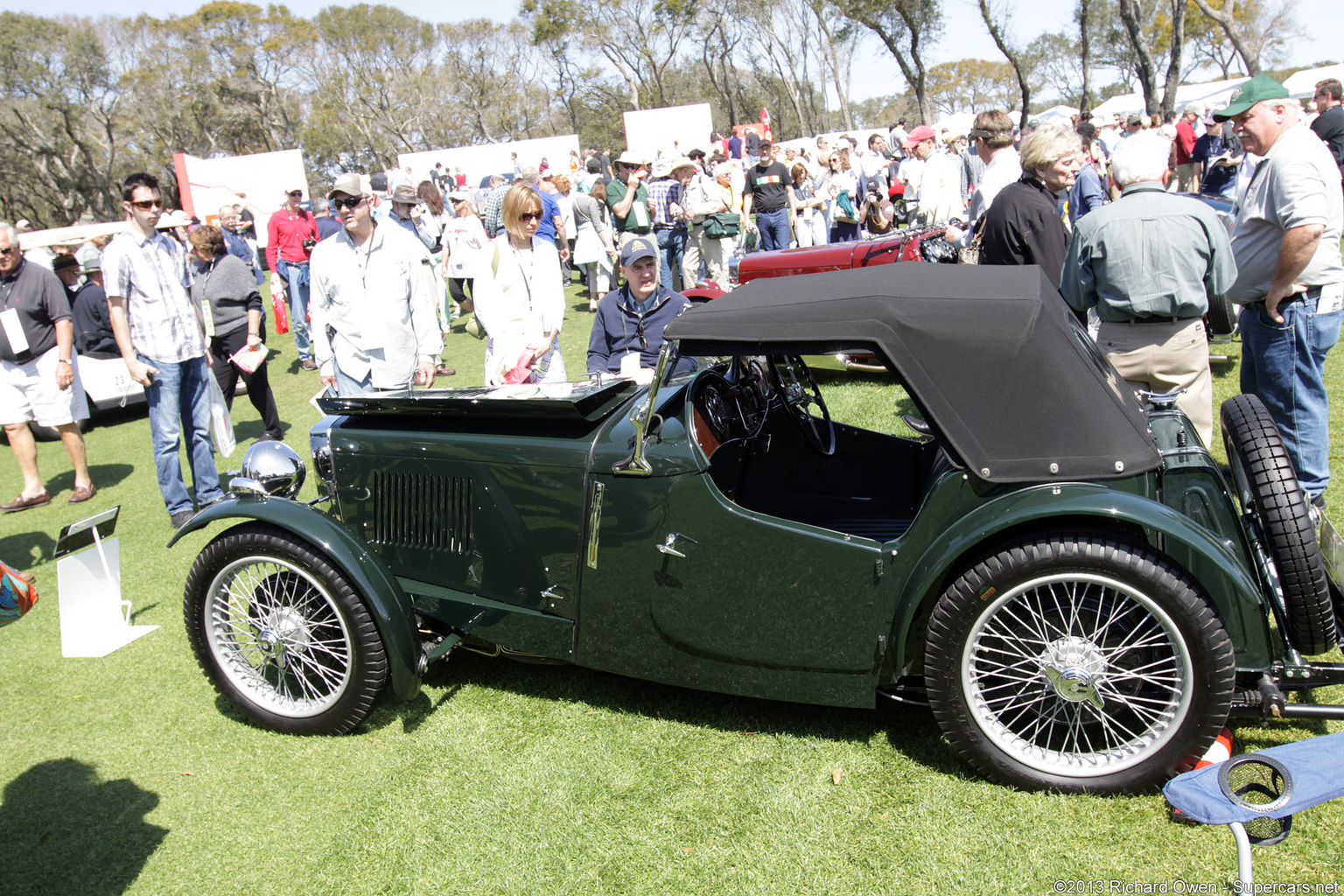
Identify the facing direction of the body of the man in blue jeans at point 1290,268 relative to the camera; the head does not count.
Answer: to the viewer's left

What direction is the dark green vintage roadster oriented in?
to the viewer's left

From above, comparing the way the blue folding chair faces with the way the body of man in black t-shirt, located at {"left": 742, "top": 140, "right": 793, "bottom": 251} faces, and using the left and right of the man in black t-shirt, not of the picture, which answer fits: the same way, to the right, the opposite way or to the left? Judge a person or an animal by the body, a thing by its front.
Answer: to the right

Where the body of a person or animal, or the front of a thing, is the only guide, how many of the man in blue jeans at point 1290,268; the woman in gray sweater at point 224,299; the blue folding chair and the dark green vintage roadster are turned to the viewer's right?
0

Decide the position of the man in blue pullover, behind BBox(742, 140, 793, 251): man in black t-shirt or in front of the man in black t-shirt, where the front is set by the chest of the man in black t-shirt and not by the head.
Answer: in front

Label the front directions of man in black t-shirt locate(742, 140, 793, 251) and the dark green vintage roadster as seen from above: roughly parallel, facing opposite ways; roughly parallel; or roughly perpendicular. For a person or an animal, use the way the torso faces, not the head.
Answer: roughly perpendicular

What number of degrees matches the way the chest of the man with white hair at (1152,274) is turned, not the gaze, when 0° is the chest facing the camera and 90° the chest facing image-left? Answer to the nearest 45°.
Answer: approximately 180°

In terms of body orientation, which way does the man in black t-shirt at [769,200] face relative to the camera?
toward the camera

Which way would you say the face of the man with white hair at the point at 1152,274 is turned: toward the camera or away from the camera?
away from the camera

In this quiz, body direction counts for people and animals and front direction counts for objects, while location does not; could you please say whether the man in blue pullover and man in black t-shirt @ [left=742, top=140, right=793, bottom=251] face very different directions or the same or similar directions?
same or similar directions

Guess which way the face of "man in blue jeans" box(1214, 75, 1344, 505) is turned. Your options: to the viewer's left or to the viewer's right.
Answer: to the viewer's left

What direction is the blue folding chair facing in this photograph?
to the viewer's left
